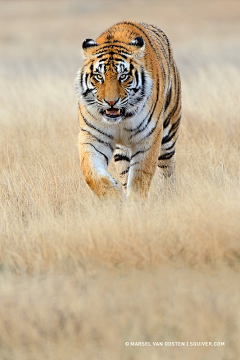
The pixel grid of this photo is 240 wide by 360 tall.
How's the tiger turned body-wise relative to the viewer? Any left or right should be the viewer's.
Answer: facing the viewer
